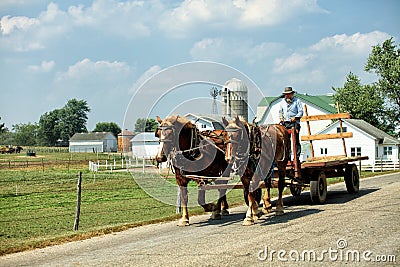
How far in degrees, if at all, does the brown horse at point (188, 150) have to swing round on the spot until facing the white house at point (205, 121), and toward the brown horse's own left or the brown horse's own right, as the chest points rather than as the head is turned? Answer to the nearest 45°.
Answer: approximately 135° to the brown horse's own right

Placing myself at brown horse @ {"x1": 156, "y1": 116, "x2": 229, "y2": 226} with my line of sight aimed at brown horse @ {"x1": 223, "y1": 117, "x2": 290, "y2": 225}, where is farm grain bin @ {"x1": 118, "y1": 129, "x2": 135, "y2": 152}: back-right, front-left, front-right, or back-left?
back-left

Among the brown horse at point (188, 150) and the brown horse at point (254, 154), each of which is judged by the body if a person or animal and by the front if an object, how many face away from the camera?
0

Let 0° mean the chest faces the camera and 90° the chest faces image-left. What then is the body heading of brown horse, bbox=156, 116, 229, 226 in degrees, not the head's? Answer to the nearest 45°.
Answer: approximately 45°

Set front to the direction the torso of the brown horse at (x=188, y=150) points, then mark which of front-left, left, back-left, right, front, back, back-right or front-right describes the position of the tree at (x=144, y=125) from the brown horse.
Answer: right

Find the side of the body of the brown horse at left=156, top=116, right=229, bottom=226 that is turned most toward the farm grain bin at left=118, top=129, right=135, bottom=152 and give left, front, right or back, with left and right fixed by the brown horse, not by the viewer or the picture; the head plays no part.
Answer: right

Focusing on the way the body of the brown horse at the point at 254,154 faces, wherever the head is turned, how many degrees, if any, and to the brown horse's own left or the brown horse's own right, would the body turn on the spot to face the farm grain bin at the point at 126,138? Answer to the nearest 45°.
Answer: approximately 90° to the brown horse's own right

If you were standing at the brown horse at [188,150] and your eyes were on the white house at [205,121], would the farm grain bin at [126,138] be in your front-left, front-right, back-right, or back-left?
front-left
